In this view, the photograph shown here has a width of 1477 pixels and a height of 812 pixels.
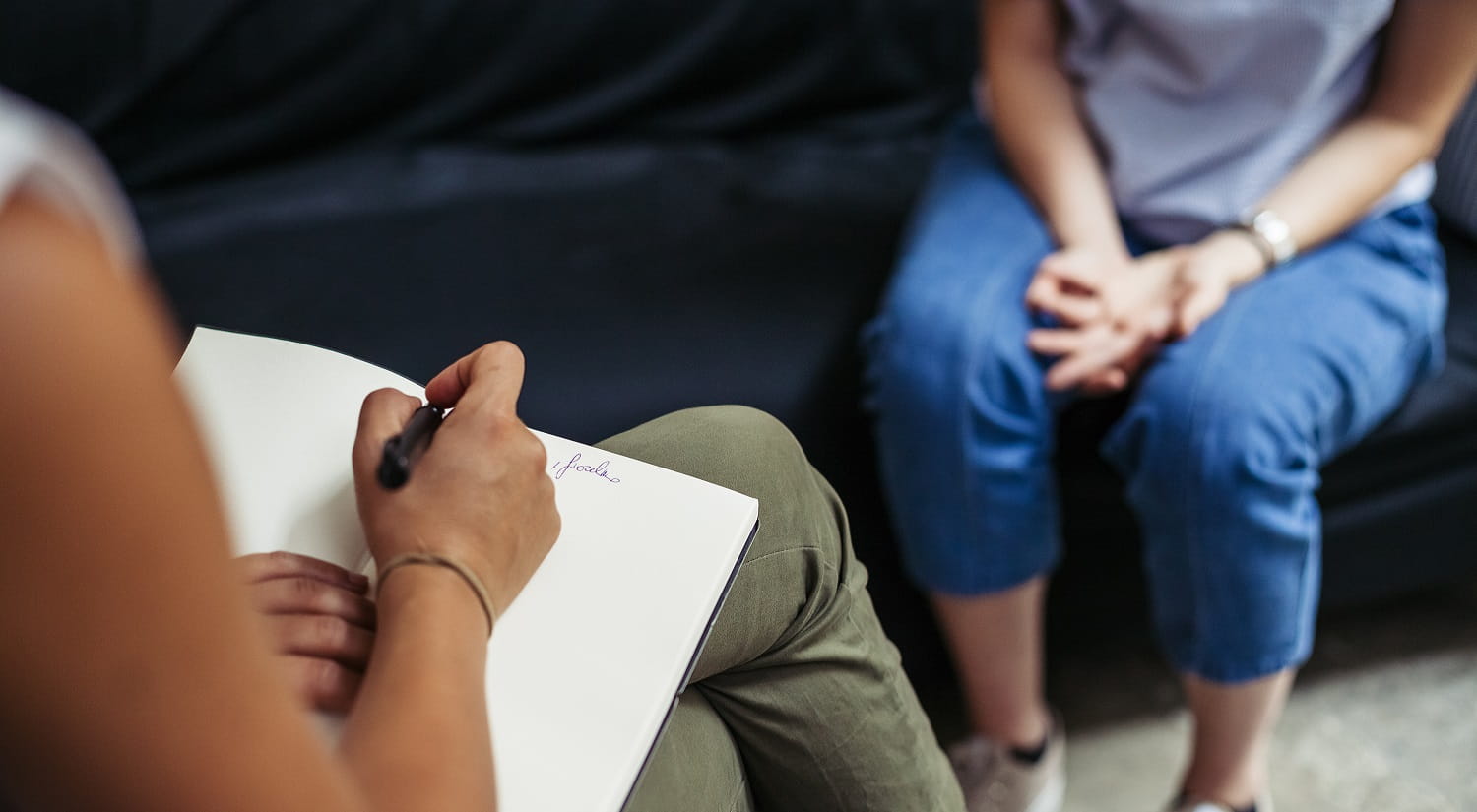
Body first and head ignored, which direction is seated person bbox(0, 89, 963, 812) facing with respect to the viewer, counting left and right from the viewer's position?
facing away from the viewer and to the right of the viewer

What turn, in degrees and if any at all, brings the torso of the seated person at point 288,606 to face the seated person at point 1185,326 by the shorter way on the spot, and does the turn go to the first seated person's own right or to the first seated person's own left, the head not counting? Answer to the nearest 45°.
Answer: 0° — they already face them

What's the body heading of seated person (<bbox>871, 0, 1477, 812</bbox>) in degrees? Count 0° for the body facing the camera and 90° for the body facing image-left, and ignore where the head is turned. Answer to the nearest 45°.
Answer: approximately 45°
